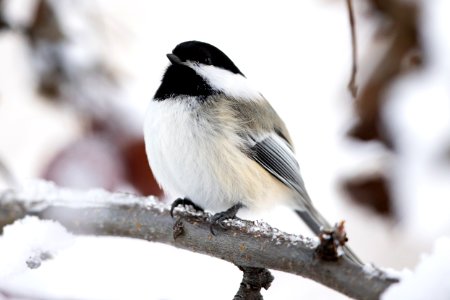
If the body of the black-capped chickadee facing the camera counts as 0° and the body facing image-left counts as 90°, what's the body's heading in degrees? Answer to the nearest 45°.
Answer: approximately 45°
